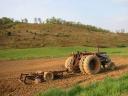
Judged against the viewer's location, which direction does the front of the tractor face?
facing away from the viewer and to the right of the viewer
